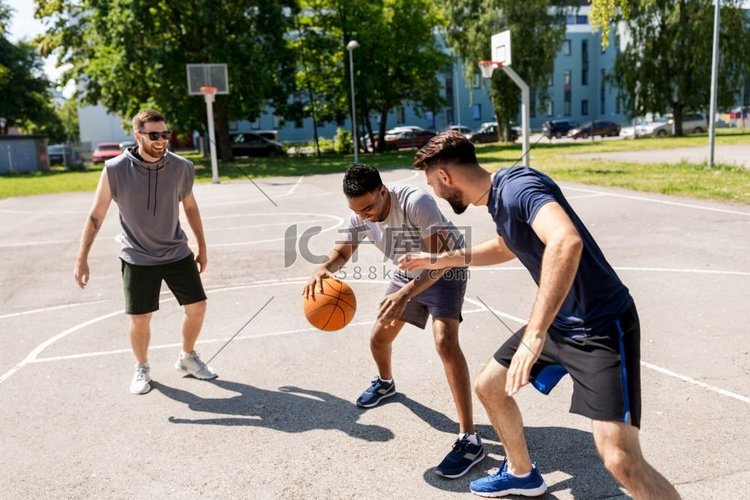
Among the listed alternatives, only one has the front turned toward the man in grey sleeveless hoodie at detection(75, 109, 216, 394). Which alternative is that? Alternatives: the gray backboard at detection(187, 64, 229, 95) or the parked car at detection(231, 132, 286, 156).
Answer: the gray backboard

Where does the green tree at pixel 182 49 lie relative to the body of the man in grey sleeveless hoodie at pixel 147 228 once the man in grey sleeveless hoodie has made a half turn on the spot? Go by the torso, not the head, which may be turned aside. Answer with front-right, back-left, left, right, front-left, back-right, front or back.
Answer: front

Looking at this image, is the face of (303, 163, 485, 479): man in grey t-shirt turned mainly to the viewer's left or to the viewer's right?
to the viewer's left

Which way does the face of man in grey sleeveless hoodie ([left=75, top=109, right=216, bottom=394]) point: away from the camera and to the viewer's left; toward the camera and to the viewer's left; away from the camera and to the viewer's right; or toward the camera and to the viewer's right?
toward the camera and to the viewer's right

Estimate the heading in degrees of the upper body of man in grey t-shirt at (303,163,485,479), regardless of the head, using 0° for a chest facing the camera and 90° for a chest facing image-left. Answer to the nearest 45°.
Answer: approximately 45°

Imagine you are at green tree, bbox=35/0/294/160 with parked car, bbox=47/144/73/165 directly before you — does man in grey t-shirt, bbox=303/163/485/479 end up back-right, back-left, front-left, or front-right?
back-left

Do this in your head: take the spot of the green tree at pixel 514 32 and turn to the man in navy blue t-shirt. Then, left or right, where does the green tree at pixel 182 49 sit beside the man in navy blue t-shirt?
right

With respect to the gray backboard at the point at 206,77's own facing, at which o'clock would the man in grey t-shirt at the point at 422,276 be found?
The man in grey t-shirt is roughly at 12 o'clock from the gray backboard.

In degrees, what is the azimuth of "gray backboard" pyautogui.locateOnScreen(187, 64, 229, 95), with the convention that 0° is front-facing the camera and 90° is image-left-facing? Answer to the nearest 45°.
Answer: approximately 0°

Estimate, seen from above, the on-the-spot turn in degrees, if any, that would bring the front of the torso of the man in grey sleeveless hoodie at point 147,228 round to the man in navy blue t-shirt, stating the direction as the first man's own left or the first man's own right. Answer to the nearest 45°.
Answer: approximately 45° to the first man's own left

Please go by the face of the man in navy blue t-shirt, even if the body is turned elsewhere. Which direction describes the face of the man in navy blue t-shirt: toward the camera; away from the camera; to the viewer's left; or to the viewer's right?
to the viewer's left

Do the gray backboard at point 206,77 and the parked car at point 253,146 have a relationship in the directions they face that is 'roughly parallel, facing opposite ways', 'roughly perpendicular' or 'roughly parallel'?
roughly perpendicular

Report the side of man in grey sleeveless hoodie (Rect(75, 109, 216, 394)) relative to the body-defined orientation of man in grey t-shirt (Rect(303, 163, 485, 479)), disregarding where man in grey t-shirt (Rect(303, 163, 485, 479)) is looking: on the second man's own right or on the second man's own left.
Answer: on the second man's own right

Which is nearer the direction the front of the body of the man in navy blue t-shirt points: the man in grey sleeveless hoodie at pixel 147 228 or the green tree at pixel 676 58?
the man in grey sleeveless hoodie

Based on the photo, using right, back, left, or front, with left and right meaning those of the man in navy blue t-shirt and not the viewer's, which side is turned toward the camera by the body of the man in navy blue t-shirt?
left

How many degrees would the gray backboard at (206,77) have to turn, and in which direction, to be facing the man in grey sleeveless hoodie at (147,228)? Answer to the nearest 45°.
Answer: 0° — it already faces them

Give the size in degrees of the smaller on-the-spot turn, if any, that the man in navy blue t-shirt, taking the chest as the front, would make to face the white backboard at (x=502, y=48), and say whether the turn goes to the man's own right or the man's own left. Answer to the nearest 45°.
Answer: approximately 90° to the man's own right
